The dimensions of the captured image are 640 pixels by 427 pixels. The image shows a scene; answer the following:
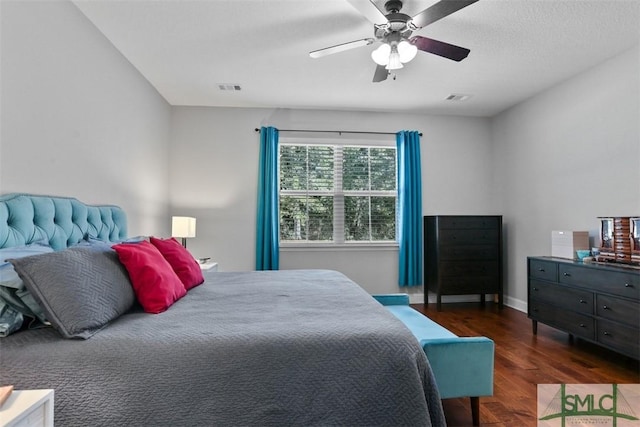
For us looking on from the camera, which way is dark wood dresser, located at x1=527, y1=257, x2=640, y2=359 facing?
facing the viewer and to the left of the viewer

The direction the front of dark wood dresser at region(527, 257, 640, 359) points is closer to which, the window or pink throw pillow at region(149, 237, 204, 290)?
the pink throw pillow

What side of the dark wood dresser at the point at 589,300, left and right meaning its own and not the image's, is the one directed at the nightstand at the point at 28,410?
front

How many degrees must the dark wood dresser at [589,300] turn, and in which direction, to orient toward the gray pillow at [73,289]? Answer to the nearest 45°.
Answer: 0° — it already faces it

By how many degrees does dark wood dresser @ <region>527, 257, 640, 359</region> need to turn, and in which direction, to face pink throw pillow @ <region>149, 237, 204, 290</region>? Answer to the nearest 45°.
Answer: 0° — it already faces it

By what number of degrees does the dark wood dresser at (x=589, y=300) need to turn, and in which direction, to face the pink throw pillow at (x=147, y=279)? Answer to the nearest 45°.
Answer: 0° — it already faces it

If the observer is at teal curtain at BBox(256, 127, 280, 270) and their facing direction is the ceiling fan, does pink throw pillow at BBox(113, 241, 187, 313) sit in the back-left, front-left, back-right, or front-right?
front-right

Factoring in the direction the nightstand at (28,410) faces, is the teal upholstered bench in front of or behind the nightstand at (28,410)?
in front

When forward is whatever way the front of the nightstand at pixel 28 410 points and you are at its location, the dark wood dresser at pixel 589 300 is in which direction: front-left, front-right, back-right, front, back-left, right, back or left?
front-left

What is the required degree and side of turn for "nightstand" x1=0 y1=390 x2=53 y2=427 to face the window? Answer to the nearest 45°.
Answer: approximately 90° to its left

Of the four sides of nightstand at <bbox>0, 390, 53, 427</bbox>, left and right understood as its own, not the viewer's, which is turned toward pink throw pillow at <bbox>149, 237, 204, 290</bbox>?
left

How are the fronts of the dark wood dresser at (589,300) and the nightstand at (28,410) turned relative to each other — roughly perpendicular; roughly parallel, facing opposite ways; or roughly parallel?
roughly parallel, facing opposite ways

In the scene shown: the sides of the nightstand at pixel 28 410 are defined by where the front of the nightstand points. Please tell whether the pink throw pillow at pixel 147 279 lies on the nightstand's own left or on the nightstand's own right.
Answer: on the nightstand's own left

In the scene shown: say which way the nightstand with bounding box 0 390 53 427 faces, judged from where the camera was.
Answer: facing the viewer and to the right of the viewer

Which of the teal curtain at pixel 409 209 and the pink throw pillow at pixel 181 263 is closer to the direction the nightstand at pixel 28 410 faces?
the teal curtain

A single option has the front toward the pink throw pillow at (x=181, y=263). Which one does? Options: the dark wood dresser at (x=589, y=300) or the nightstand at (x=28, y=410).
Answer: the dark wood dresser

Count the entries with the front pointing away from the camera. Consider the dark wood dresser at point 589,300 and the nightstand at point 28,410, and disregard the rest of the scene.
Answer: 0
